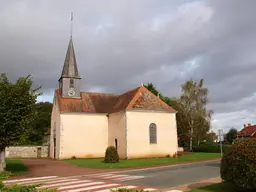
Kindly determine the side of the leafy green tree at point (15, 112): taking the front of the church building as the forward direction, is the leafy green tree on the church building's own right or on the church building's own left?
on the church building's own left

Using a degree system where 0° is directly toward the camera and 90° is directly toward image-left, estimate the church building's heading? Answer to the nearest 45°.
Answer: approximately 90°

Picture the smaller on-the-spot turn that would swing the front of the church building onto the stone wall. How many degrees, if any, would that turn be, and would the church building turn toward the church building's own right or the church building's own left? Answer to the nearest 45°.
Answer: approximately 45° to the church building's own right

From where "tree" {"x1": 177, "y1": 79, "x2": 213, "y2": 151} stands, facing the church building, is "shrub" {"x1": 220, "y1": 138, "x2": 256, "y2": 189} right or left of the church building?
left

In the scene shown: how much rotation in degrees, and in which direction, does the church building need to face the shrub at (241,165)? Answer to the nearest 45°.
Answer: approximately 90° to its left

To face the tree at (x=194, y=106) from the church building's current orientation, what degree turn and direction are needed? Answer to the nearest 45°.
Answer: approximately 135° to its right

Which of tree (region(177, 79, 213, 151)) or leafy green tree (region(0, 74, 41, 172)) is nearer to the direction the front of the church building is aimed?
the leafy green tree

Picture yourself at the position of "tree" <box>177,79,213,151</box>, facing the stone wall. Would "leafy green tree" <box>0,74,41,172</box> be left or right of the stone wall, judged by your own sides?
left

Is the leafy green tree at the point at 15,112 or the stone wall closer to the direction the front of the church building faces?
the stone wall
